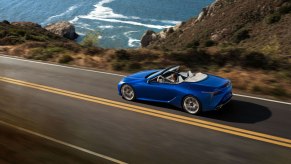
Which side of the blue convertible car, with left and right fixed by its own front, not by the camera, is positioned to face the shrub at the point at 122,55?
front

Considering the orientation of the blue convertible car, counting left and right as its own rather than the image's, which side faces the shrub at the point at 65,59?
front

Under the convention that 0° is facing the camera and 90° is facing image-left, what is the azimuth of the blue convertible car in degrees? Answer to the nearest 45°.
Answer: approximately 135°

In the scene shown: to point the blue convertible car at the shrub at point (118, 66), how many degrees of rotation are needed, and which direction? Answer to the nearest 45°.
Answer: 0° — it already faces it

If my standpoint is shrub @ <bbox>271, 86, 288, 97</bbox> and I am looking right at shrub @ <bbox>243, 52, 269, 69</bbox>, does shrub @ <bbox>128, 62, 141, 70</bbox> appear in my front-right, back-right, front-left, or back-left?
front-left

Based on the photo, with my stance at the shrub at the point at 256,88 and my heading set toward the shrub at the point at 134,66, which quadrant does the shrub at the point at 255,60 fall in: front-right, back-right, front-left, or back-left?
front-right

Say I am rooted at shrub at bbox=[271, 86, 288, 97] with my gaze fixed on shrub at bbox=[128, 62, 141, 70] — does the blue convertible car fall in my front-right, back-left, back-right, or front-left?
front-left
